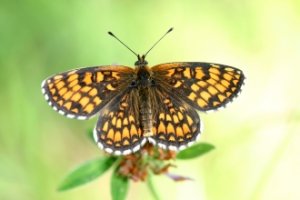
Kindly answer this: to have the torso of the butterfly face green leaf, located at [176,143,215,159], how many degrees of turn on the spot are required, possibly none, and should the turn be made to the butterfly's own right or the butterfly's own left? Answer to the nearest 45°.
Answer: approximately 90° to the butterfly's own right

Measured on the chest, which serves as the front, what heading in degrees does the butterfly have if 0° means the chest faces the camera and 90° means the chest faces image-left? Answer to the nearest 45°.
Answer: approximately 180°
